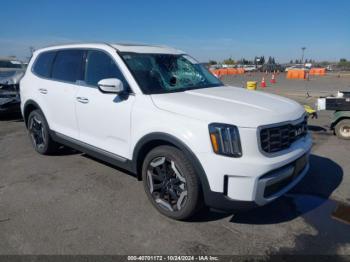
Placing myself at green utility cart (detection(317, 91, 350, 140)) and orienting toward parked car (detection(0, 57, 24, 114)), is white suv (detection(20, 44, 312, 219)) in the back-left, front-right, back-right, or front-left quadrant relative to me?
front-left

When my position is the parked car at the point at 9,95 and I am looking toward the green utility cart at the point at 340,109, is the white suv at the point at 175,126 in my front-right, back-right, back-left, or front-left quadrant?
front-right

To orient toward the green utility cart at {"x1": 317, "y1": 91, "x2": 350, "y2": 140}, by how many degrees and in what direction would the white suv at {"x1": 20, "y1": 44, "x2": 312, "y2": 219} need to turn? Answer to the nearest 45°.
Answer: approximately 90° to its left

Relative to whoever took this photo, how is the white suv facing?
facing the viewer and to the right of the viewer

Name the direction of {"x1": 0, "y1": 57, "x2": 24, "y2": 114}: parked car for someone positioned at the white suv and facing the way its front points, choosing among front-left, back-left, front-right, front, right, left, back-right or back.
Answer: back

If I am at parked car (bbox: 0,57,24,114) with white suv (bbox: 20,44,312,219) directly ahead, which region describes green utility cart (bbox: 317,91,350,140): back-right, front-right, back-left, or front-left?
front-left

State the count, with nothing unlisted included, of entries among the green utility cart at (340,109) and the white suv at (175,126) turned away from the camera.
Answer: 0

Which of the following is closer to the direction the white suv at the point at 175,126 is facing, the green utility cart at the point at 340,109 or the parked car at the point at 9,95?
the green utility cart

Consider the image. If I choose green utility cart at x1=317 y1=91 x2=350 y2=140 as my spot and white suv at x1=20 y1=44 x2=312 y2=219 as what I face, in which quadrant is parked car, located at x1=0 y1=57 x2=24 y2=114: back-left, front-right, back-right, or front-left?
front-right
